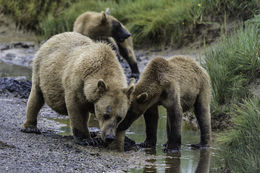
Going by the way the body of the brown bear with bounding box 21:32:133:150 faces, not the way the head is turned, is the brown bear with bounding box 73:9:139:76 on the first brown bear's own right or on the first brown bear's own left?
on the first brown bear's own left

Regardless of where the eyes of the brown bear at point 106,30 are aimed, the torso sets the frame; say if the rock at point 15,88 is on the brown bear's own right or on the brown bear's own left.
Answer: on the brown bear's own right

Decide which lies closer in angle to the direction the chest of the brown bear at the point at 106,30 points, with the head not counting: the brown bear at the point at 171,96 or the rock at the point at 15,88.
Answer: the brown bear

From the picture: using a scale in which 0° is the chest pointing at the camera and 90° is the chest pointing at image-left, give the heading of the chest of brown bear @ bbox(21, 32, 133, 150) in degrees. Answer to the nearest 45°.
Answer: approximately 315°

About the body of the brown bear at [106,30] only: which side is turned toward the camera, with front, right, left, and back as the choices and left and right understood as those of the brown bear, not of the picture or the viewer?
right

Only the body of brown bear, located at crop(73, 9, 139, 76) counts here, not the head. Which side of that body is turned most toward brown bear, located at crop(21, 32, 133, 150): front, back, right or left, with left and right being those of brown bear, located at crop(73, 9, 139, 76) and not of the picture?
right
